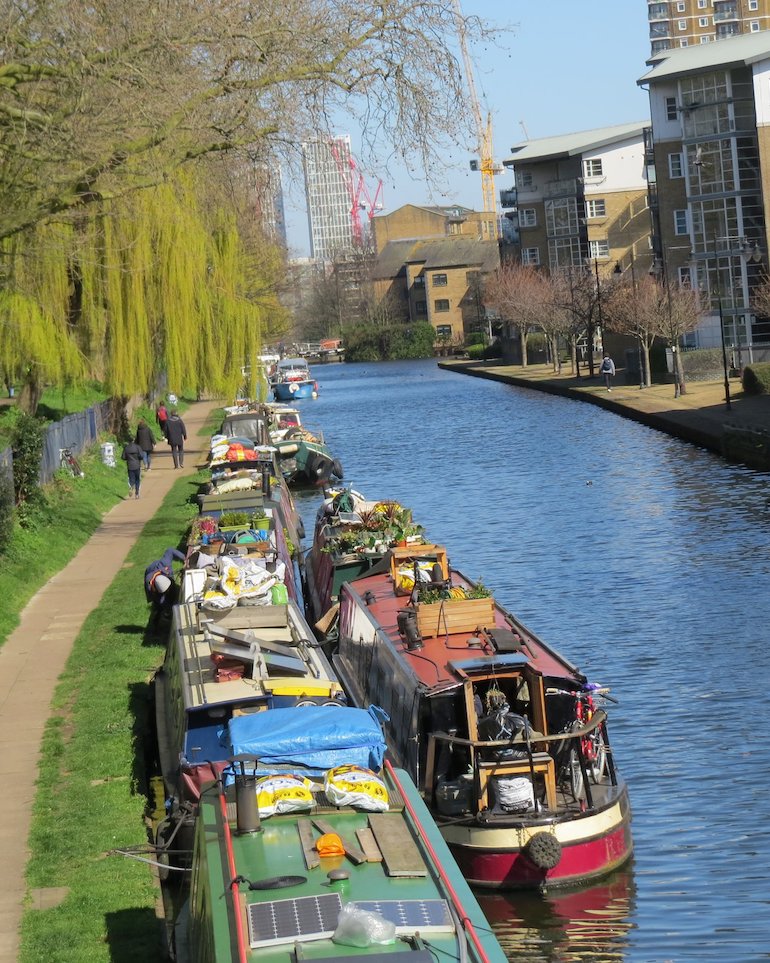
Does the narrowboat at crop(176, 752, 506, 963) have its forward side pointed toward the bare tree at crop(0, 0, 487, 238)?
yes

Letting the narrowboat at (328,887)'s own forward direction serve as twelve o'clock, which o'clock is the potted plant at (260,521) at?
The potted plant is roughly at 12 o'clock from the narrowboat.

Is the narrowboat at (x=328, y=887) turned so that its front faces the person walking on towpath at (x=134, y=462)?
yes

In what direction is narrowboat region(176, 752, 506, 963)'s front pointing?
away from the camera

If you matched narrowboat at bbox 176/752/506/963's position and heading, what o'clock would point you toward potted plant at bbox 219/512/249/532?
The potted plant is roughly at 12 o'clock from the narrowboat.
